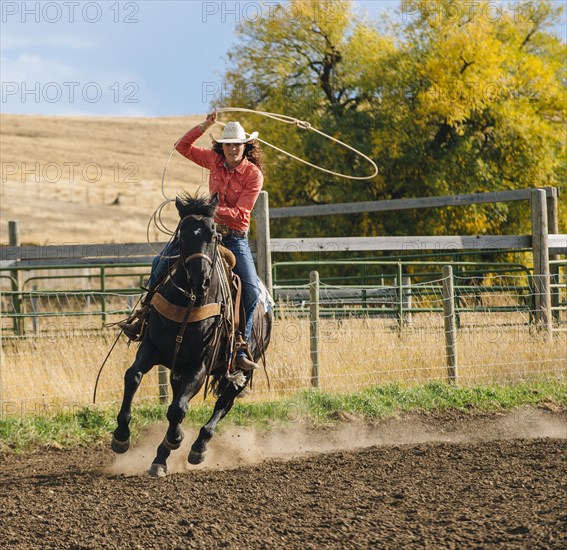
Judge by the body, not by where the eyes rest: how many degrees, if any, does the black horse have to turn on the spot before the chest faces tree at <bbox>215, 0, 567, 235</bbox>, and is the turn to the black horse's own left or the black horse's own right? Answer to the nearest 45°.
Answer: approximately 135° to the black horse's own right

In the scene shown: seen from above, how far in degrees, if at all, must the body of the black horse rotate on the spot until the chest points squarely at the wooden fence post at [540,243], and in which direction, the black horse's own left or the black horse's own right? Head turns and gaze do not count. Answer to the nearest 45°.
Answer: approximately 180°

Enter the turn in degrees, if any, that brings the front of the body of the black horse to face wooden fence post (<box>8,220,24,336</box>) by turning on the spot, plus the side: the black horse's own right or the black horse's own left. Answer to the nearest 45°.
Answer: approximately 135° to the black horse's own right

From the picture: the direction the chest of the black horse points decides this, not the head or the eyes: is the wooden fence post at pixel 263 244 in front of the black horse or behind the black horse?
behind

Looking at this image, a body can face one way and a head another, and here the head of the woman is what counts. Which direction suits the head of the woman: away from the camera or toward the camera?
toward the camera

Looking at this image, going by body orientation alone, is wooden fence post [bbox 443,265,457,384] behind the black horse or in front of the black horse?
behind

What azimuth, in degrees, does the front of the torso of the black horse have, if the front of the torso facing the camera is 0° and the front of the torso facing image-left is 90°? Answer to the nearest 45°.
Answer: approximately 45°
